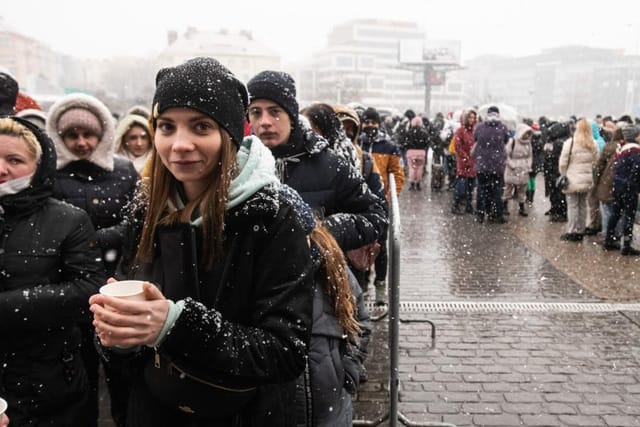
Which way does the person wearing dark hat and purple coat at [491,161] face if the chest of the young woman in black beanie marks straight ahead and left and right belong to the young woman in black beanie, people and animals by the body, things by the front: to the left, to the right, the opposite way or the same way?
the opposite way

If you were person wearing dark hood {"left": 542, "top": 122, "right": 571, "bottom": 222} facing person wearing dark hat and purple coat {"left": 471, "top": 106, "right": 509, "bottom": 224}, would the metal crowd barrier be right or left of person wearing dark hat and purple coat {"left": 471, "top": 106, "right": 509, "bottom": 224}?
left

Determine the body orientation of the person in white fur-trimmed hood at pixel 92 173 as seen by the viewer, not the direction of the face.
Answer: toward the camera

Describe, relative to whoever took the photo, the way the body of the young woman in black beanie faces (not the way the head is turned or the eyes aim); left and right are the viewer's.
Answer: facing the viewer and to the left of the viewer

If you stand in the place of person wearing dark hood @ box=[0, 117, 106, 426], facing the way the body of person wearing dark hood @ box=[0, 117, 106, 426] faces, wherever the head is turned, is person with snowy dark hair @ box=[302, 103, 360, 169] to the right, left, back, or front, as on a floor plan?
back

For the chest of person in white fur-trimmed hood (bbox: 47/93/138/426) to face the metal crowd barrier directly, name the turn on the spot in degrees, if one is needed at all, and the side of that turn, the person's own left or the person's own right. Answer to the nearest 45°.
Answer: approximately 45° to the person's own left

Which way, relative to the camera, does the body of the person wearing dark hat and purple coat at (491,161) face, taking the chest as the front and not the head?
away from the camera

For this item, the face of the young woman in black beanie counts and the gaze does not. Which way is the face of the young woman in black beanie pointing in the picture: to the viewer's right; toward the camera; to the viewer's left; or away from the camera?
toward the camera

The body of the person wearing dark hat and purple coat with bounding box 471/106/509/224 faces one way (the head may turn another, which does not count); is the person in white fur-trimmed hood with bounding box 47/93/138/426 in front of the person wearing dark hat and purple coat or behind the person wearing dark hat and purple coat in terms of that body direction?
behind

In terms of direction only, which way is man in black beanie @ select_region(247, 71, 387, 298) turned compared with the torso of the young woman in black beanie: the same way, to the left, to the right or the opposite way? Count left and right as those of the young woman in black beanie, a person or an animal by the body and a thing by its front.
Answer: the same way

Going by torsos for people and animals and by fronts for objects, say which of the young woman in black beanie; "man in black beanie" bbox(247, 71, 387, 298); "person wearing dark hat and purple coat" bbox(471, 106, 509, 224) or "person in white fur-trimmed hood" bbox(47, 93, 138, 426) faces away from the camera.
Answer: the person wearing dark hat and purple coat

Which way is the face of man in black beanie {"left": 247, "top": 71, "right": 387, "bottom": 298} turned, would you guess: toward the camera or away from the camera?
toward the camera

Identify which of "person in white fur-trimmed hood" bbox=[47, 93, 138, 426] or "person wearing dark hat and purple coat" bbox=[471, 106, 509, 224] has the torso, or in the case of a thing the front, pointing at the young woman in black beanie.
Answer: the person in white fur-trimmed hood
